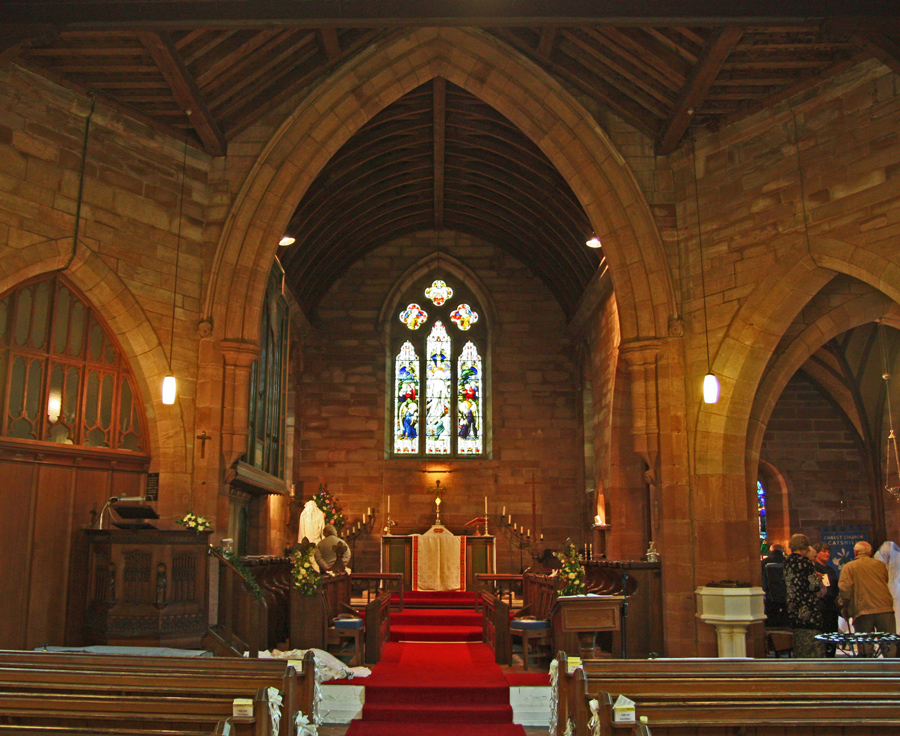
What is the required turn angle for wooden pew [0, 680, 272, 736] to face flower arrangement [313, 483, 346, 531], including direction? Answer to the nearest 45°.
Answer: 0° — it already faces it

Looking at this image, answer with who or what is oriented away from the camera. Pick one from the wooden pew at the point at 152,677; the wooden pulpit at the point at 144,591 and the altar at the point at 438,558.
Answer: the wooden pew

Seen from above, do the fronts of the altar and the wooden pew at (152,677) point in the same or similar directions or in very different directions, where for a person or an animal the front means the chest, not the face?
very different directions

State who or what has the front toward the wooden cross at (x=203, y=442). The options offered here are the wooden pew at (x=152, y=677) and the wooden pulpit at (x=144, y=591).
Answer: the wooden pew

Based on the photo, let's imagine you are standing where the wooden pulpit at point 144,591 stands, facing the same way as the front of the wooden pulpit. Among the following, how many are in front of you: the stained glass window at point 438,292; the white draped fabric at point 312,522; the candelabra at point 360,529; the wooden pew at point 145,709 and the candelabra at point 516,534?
1

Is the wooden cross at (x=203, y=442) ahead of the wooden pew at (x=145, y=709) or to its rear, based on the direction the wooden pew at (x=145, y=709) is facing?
ahead

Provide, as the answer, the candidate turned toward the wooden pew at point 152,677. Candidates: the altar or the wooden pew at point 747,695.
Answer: the altar

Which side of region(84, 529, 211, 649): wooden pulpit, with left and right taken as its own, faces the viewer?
front

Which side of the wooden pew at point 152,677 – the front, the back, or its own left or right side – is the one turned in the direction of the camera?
back

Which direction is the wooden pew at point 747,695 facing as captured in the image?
away from the camera

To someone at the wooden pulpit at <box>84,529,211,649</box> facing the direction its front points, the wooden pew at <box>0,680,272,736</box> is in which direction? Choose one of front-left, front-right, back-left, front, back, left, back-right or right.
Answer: front

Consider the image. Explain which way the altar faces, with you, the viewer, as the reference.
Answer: facing the viewer

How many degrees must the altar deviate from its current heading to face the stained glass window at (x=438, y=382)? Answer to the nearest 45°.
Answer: approximately 180°

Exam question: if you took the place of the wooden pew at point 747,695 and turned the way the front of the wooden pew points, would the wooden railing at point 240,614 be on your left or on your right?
on your left

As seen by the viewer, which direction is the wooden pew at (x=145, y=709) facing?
away from the camera

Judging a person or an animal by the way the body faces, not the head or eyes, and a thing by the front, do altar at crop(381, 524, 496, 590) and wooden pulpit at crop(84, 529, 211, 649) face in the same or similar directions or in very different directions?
same or similar directions

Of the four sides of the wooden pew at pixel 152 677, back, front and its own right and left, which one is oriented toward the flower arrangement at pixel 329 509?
front

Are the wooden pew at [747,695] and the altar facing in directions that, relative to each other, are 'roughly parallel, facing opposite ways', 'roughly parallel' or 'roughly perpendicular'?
roughly parallel, facing opposite ways
